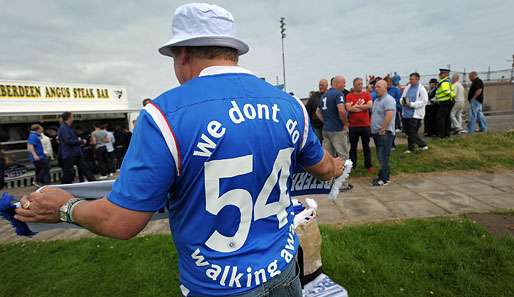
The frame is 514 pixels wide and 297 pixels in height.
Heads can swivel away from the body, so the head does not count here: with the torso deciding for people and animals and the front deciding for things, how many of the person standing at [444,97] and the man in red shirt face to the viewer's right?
0

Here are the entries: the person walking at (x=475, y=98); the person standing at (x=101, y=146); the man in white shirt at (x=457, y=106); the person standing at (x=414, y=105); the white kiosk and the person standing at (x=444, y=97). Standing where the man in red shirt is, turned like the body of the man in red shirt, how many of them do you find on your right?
2

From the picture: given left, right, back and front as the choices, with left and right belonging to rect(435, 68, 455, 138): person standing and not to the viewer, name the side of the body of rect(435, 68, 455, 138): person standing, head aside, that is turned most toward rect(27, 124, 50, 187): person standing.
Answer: front

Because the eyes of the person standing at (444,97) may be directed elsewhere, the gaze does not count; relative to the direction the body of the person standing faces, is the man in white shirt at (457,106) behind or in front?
behind

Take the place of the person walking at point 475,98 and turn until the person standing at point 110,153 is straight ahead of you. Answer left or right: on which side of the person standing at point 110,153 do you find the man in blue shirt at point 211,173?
left

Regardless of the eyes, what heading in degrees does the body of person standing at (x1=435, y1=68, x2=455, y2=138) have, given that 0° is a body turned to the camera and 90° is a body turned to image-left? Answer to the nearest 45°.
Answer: approximately 45°

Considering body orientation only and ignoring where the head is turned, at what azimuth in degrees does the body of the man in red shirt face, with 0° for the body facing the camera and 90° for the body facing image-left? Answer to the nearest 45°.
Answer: approximately 0°

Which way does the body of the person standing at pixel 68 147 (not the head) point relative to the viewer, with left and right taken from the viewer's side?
facing to the right of the viewer

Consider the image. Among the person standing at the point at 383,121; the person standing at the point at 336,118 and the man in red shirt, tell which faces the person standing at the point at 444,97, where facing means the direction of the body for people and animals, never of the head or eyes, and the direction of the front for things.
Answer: the person standing at the point at 336,118
